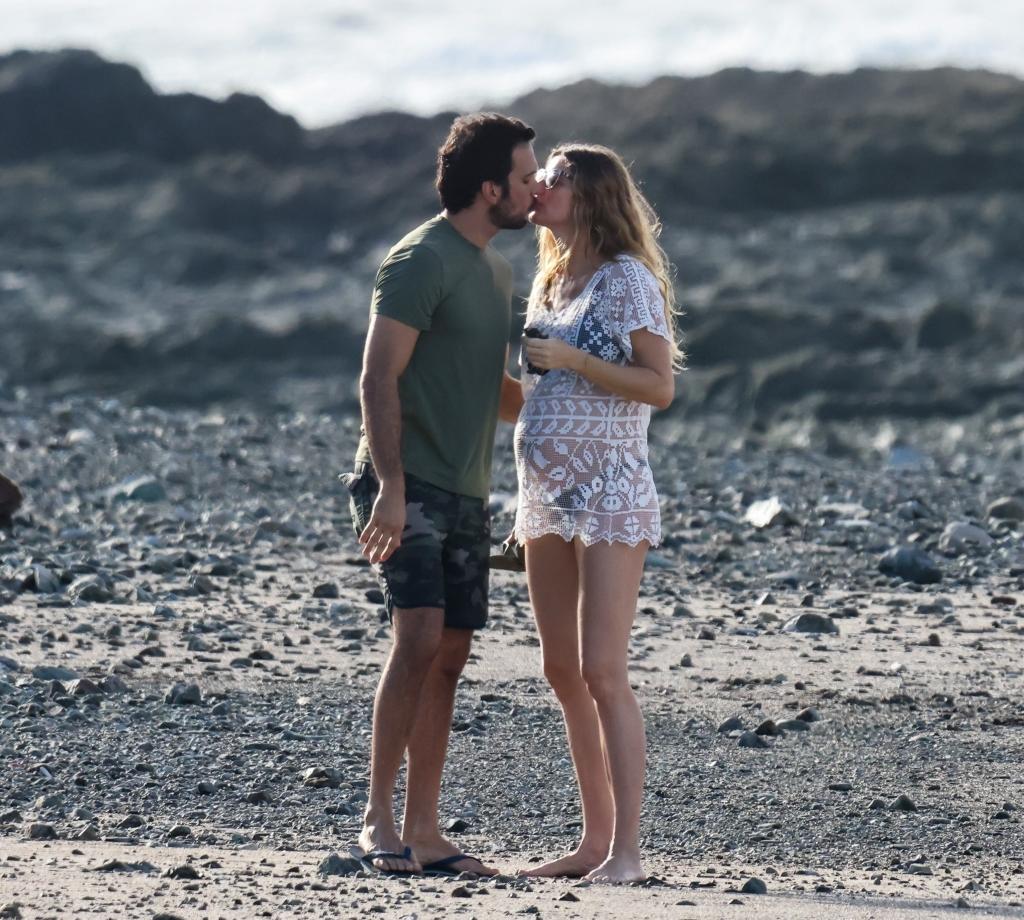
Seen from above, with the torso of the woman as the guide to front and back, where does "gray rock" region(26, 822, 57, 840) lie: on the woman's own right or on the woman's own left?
on the woman's own right

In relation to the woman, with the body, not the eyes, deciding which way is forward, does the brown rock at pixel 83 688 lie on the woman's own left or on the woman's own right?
on the woman's own right

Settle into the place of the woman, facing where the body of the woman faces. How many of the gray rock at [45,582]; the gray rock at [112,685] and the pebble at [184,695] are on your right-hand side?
3

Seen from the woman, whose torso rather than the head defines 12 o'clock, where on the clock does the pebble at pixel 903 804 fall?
The pebble is roughly at 6 o'clock from the woman.

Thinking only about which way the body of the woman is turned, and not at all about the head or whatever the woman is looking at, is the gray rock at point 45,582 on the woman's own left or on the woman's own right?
on the woman's own right

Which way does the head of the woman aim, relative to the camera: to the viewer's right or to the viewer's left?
to the viewer's left

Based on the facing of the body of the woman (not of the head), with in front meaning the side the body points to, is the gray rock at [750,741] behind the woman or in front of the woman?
behind

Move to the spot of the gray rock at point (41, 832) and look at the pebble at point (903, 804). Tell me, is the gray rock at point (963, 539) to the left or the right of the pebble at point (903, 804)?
left

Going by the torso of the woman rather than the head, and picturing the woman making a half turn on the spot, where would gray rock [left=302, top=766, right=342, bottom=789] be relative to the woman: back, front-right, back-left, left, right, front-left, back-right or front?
left

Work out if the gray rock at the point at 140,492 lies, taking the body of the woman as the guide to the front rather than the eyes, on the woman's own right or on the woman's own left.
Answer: on the woman's own right

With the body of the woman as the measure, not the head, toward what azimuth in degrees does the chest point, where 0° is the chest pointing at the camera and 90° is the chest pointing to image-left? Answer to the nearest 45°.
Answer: approximately 45°
